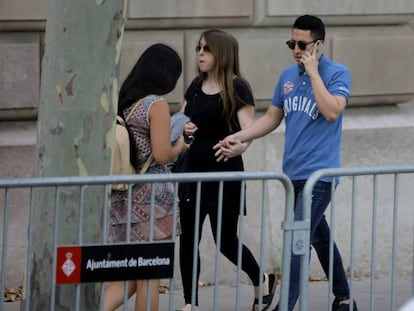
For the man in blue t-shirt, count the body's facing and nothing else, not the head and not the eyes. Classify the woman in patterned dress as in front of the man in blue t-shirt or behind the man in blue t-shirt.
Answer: in front

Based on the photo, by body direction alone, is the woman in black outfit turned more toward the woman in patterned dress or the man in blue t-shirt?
the woman in patterned dress

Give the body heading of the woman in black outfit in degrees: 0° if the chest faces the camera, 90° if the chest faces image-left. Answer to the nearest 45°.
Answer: approximately 45°

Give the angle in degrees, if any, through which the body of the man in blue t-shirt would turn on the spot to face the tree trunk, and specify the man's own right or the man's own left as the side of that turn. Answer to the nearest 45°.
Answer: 0° — they already face it

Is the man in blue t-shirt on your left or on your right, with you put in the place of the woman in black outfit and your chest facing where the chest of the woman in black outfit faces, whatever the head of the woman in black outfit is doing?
on your left

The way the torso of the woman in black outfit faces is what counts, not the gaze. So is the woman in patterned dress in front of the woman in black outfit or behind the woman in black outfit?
in front

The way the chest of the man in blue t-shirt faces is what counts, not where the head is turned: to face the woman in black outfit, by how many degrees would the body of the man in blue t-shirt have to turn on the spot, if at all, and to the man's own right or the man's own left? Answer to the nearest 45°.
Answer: approximately 90° to the man's own right

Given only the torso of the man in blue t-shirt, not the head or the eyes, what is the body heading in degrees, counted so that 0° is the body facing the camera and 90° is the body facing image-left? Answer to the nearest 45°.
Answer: approximately 45°
